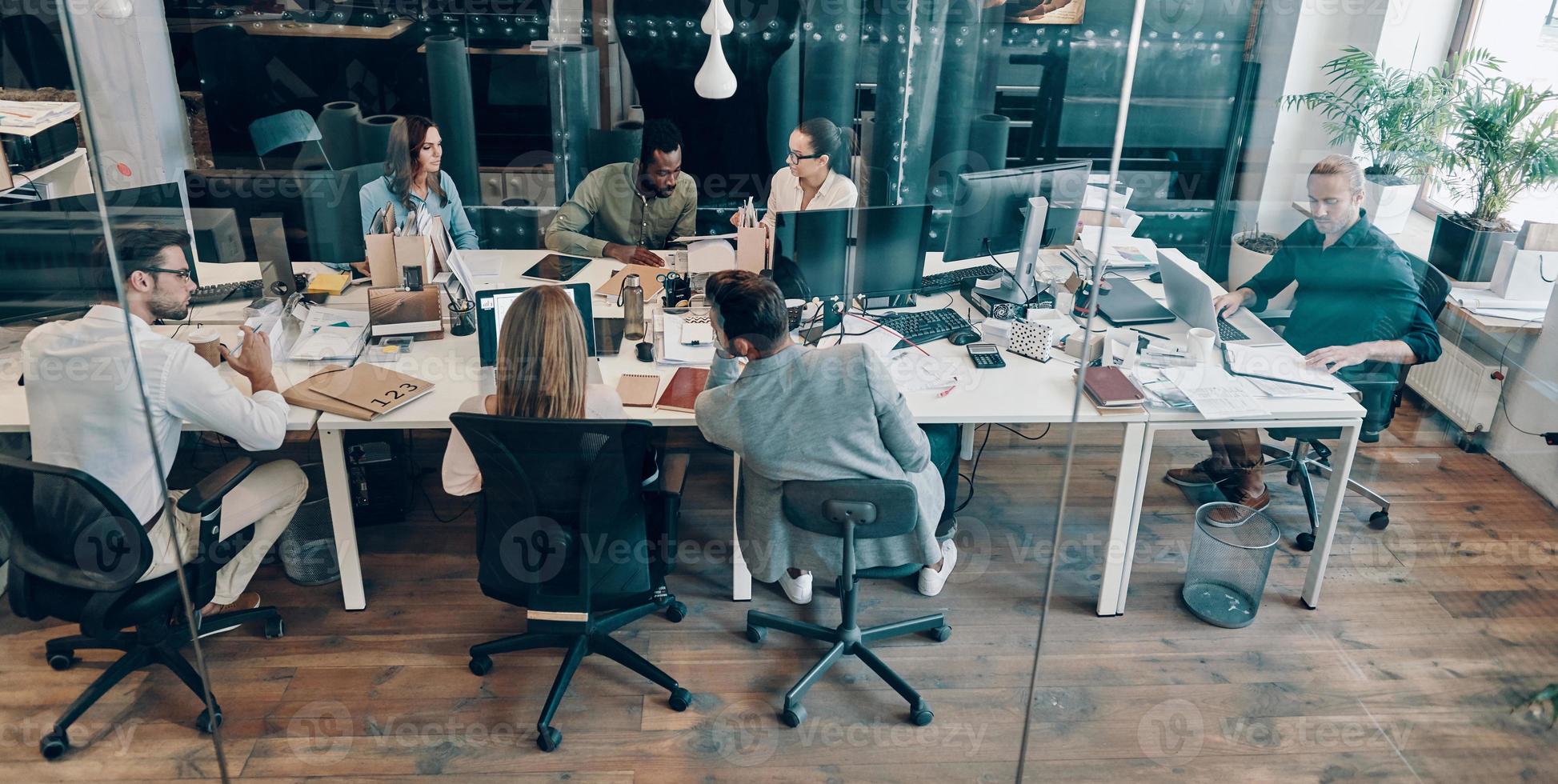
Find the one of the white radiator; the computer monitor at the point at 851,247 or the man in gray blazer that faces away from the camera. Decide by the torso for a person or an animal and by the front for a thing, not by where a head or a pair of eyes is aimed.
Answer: the man in gray blazer

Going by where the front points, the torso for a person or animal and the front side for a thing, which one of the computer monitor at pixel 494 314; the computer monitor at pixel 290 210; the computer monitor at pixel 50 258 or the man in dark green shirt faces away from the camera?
the computer monitor at pixel 290 210

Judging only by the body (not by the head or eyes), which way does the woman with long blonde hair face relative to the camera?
away from the camera

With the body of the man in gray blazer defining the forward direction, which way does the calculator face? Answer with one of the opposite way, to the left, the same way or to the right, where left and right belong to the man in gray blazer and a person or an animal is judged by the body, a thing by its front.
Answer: the opposite way

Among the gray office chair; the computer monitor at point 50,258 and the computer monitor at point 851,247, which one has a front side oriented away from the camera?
the gray office chair

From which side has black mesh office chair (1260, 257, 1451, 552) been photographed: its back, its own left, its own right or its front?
left

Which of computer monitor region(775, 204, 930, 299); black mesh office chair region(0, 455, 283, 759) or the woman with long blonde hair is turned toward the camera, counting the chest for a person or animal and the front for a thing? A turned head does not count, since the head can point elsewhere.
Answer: the computer monitor

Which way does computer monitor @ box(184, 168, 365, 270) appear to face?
away from the camera

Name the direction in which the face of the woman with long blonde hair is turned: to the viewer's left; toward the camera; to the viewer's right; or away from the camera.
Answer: away from the camera

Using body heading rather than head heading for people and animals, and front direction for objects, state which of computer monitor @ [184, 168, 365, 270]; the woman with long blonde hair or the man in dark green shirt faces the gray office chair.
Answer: the man in dark green shirt

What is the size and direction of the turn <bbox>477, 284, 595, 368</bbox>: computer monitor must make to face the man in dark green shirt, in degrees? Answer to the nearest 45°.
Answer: approximately 90° to its left

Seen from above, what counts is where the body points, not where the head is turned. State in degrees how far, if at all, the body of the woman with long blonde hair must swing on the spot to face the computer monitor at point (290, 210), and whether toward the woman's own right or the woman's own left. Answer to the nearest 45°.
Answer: approximately 45° to the woman's own left

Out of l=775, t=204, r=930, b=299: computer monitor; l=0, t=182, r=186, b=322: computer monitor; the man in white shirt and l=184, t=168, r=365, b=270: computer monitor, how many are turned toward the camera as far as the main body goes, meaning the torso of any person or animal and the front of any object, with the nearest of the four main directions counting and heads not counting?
2

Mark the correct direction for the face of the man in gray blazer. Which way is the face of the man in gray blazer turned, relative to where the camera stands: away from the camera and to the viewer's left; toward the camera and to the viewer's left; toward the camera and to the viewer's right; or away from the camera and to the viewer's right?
away from the camera and to the viewer's left

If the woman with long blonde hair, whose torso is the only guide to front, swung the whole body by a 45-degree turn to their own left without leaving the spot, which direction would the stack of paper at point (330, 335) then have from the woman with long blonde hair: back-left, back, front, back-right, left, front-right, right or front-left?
front

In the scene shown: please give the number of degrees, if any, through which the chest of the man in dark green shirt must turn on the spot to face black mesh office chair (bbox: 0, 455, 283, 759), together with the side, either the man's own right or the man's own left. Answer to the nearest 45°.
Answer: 0° — they already face it
